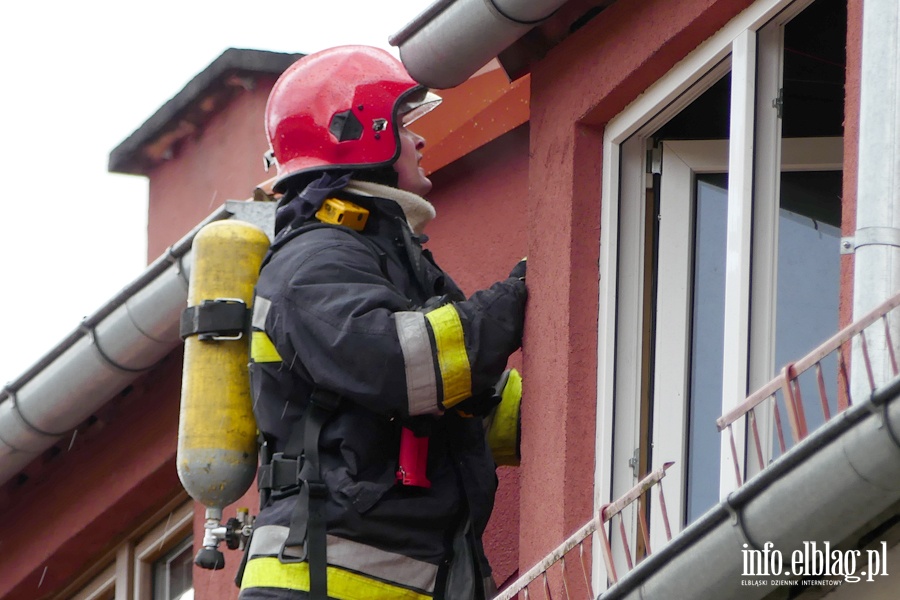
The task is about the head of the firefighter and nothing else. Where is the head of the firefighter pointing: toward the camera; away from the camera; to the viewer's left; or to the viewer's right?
to the viewer's right

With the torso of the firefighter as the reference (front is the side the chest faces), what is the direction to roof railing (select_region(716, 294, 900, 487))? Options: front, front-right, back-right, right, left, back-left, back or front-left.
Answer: front-right

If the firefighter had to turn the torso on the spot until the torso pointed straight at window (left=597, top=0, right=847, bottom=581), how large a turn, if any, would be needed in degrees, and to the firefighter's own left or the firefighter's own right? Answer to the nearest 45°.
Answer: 0° — they already face it

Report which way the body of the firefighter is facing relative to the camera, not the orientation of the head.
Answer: to the viewer's right

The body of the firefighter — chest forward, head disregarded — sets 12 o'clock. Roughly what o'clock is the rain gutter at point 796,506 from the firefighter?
The rain gutter is roughly at 2 o'clock from the firefighter.

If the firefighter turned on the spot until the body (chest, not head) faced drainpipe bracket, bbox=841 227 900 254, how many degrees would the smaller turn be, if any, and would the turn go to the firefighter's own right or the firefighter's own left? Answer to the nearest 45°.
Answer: approximately 45° to the firefighter's own right
